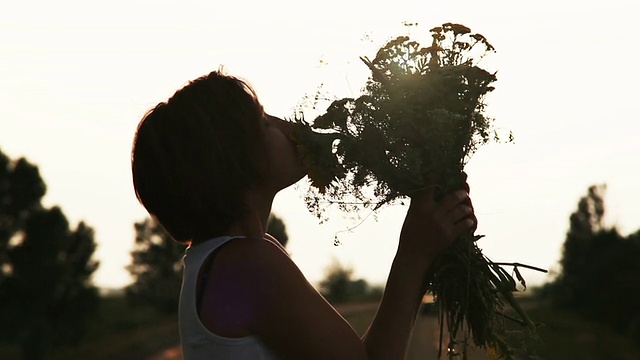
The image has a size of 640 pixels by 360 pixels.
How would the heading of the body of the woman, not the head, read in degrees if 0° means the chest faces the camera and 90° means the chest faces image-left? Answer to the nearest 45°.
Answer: approximately 270°
